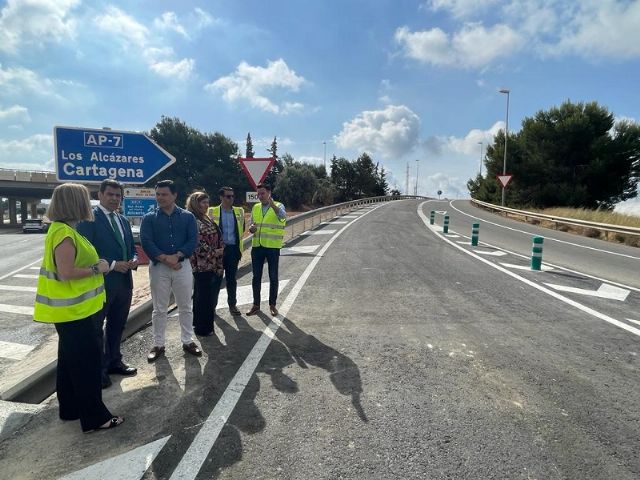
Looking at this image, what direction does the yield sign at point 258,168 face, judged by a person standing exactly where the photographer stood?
facing the viewer

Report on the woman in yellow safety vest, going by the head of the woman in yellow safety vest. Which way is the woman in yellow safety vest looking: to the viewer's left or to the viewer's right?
to the viewer's right

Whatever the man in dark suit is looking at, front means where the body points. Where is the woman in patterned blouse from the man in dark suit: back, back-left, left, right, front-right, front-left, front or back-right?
left

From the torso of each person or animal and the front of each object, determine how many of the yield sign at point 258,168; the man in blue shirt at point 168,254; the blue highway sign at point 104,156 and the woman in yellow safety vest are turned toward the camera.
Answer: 3

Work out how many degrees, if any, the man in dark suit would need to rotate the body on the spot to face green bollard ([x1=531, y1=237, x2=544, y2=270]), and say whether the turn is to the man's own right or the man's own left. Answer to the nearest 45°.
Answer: approximately 45° to the man's own left

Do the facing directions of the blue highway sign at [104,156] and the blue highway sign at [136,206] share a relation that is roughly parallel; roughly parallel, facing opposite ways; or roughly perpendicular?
roughly parallel

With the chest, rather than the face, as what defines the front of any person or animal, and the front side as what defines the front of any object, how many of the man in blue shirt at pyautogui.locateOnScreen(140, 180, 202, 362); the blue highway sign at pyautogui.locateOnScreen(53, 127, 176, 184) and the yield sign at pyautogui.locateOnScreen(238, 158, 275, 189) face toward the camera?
3

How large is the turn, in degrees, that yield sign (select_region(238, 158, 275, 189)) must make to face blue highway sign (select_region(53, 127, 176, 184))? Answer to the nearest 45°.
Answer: approximately 45° to its right

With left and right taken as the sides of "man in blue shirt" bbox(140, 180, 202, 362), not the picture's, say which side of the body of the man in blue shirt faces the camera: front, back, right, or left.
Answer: front

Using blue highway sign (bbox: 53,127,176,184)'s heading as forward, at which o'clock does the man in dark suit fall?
The man in dark suit is roughly at 12 o'clock from the blue highway sign.

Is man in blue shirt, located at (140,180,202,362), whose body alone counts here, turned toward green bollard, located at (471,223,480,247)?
no

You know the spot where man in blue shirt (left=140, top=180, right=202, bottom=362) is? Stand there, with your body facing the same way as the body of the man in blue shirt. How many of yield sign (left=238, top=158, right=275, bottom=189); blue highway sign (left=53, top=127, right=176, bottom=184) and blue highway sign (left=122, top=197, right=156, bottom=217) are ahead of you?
0

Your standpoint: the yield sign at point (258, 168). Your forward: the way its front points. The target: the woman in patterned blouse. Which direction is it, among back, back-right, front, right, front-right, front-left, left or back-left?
front

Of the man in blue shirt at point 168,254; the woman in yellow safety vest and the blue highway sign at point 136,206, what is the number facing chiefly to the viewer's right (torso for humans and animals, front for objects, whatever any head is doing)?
1

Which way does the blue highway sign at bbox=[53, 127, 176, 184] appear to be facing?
toward the camera

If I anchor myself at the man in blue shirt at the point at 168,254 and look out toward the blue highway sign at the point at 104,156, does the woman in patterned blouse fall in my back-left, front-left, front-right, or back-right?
front-right

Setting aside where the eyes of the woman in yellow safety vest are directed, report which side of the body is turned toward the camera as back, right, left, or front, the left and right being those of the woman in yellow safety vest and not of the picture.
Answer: right

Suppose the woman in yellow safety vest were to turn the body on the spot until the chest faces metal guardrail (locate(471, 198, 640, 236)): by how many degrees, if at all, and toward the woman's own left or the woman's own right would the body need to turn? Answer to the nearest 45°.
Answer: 0° — they already face it

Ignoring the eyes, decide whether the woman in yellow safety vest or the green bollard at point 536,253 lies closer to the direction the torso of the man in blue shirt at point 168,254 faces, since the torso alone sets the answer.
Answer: the woman in yellow safety vest

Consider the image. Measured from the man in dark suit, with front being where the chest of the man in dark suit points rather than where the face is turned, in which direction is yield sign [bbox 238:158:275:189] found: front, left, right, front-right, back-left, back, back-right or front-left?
left

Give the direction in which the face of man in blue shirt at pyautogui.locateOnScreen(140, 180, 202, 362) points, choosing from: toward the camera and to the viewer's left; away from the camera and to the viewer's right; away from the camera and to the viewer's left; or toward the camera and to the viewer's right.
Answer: toward the camera and to the viewer's left
